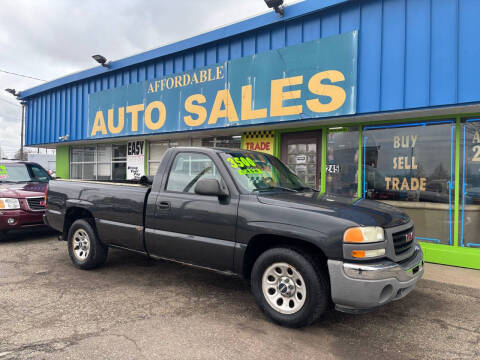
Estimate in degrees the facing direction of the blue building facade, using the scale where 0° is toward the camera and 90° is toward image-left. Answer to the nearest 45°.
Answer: approximately 45°

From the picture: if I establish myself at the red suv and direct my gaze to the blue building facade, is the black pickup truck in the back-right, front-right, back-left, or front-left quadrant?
front-right

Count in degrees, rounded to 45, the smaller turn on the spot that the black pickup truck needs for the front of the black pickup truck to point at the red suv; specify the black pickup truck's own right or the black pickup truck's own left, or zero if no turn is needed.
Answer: approximately 180°

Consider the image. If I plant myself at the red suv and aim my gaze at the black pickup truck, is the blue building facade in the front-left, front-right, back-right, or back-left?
front-left

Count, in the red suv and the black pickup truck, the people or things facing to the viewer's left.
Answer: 0

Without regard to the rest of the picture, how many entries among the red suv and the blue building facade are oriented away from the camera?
0

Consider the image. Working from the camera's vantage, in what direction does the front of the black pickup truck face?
facing the viewer and to the right of the viewer

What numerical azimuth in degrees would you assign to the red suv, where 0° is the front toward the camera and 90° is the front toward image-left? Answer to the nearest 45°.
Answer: approximately 315°

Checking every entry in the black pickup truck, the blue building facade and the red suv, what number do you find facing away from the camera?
0

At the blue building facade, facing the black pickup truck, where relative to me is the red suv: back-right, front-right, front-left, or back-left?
front-right
